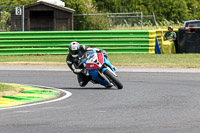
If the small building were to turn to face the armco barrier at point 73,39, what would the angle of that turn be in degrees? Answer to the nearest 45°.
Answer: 0° — it already faces it

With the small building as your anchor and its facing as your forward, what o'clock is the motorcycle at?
The motorcycle is roughly at 12 o'clock from the small building.

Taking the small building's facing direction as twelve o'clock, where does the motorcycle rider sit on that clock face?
The motorcycle rider is roughly at 12 o'clock from the small building.

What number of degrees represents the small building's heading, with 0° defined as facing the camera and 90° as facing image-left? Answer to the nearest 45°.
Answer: approximately 0°
